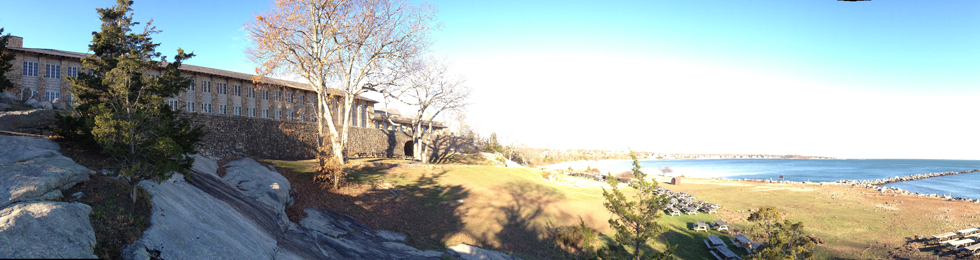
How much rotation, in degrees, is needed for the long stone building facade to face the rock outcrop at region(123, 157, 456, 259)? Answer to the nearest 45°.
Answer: approximately 45° to its right

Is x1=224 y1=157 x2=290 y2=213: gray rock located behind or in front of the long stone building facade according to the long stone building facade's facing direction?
in front

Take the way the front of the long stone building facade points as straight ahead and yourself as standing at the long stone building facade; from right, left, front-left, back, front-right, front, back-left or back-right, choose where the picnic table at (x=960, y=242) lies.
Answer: front

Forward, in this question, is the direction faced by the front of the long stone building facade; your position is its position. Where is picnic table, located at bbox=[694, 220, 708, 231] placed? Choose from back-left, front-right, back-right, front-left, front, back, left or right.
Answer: front

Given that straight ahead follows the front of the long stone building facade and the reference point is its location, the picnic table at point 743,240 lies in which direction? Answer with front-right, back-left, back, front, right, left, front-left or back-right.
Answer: front

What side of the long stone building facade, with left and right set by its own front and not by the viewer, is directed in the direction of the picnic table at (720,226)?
front

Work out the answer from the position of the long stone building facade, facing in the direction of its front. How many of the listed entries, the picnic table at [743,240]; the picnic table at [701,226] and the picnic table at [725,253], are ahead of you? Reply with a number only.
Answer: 3

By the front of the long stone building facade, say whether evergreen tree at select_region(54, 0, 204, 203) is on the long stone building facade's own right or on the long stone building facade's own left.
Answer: on the long stone building facade's own right

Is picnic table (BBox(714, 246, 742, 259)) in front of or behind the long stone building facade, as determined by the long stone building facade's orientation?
in front

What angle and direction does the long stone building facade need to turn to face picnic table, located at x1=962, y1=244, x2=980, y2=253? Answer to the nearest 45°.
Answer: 0° — it already faces it

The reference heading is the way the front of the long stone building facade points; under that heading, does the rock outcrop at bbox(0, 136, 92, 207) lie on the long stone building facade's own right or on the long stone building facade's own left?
on the long stone building facade's own right

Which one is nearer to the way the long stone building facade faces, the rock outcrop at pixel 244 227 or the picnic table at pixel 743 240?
the picnic table

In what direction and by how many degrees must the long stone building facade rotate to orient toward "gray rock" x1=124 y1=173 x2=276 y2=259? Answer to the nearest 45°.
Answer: approximately 45° to its right

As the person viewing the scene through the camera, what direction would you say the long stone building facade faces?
facing the viewer and to the right of the viewer

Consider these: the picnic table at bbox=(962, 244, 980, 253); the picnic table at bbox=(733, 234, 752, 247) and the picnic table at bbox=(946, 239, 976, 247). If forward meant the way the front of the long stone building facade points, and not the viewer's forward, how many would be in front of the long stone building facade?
3

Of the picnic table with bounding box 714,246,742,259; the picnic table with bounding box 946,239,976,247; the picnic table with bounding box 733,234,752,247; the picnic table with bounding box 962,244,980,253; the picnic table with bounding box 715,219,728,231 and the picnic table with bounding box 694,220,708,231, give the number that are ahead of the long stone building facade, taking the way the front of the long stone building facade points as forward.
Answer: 6

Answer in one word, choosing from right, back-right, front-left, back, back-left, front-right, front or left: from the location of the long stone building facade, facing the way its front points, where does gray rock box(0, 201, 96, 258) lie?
front-right

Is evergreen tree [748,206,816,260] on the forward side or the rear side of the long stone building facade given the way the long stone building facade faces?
on the forward side

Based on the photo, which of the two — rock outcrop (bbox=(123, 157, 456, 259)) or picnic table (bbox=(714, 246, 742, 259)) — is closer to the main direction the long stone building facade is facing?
the picnic table
